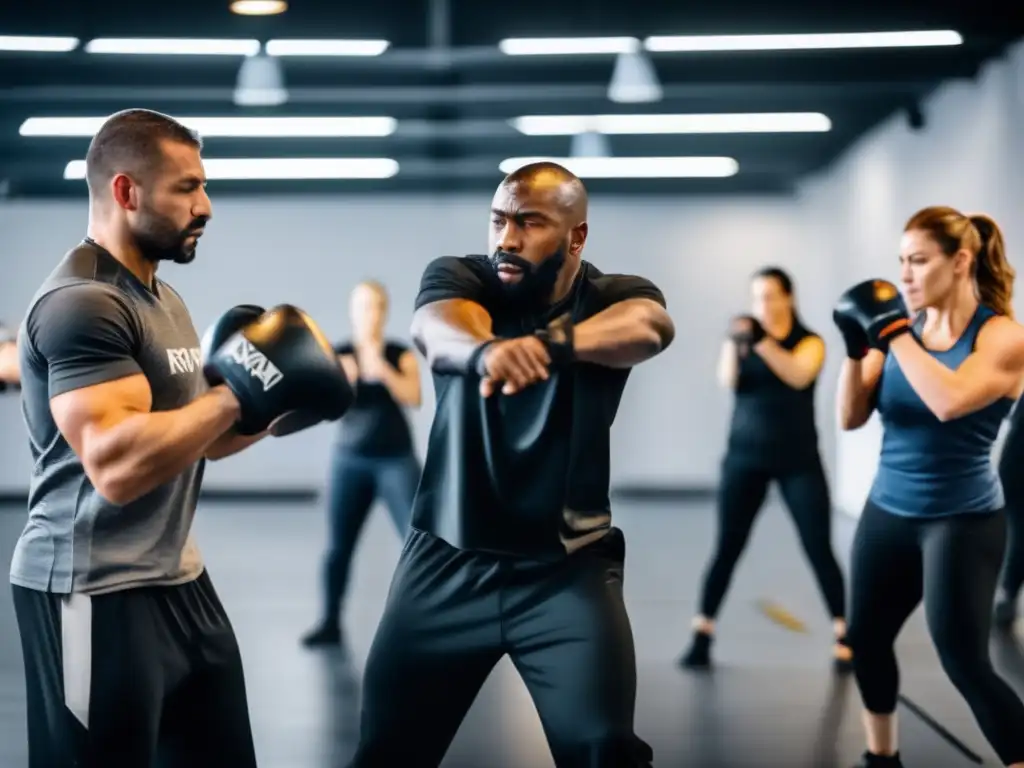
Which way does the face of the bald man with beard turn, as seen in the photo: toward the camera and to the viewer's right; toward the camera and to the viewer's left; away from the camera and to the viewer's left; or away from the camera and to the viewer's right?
toward the camera and to the viewer's left

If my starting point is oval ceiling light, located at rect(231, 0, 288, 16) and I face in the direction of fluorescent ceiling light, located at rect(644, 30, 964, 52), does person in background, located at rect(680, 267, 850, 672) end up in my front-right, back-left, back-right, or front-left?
front-right

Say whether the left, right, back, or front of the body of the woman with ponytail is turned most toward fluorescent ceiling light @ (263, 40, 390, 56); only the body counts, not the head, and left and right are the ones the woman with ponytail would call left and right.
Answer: right

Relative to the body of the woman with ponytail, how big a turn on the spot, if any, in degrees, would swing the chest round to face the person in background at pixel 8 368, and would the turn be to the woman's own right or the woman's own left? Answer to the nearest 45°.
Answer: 0° — they already face them

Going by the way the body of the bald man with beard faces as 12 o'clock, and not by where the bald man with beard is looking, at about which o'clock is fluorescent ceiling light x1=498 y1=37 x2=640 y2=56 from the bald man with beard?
The fluorescent ceiling light is roughly at 6 o'clock from the bald man with beard.

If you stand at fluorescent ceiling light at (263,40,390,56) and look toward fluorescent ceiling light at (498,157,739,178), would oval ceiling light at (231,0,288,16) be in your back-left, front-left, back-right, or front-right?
back-right

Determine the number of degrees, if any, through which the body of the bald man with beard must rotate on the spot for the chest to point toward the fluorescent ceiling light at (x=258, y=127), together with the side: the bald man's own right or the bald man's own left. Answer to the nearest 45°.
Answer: approximately 180°

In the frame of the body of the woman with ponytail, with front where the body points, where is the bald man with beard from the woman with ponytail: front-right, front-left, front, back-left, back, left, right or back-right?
front

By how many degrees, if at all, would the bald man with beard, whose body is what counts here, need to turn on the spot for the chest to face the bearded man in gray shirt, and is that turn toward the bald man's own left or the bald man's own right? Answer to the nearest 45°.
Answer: approximately 45° to the bald man's own right

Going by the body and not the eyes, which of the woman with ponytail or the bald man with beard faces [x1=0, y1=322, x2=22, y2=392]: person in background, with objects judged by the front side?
the woman with ponytail

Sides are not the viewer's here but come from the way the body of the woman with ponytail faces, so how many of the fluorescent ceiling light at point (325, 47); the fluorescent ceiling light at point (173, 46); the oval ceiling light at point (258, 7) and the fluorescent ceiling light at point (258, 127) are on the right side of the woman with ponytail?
4

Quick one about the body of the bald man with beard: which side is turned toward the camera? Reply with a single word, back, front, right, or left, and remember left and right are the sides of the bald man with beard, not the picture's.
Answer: front

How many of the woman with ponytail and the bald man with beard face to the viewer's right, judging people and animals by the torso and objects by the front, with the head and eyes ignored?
0

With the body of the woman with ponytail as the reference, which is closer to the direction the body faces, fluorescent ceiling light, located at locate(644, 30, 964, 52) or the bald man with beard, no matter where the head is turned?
the bald man with beard

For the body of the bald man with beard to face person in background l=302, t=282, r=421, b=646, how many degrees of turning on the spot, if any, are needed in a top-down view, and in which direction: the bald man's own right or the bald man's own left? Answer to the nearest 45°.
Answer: approximately 180°

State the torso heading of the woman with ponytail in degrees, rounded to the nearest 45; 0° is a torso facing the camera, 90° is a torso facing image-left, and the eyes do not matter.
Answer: approximately 45°

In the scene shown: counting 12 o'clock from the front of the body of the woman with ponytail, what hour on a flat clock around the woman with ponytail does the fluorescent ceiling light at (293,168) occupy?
The fluorescent ceiling light is roughly at 3 o'clock from the woman with ponytail.

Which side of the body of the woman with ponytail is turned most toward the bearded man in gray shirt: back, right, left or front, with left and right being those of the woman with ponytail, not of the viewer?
front
